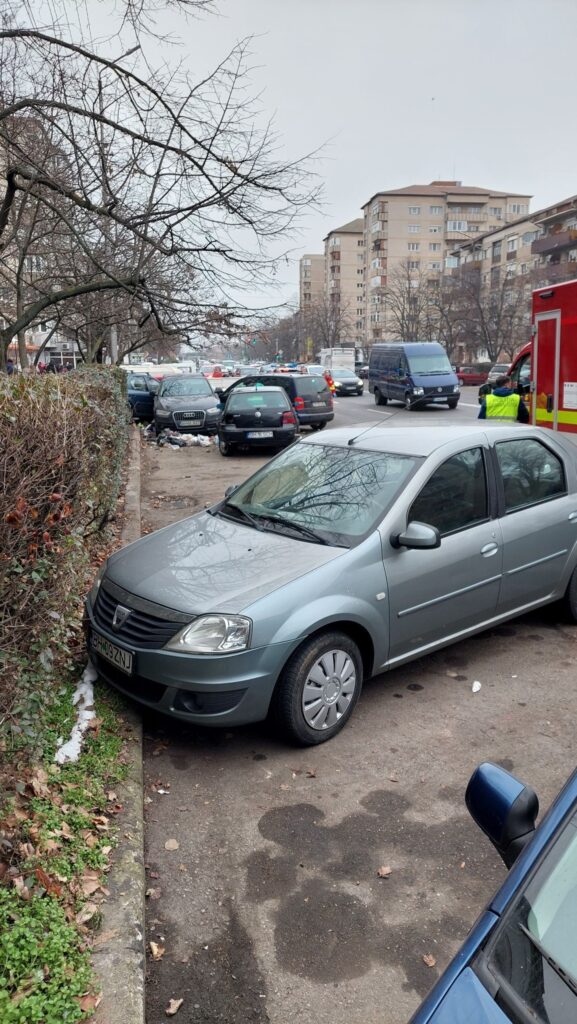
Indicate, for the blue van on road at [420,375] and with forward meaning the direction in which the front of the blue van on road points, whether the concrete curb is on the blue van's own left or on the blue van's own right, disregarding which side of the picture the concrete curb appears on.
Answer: on the blue van's own right

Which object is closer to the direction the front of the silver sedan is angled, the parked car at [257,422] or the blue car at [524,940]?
the blue car

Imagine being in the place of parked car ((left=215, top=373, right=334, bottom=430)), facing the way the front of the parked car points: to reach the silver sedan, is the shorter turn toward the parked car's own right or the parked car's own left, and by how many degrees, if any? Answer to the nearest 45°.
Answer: approximately 135° to the parked car's own left

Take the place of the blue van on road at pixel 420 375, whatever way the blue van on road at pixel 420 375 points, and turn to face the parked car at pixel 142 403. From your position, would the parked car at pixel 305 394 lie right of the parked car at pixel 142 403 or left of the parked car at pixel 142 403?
left

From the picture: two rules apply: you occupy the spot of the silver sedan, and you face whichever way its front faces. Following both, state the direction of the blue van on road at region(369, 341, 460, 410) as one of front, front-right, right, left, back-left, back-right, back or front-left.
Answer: back-right

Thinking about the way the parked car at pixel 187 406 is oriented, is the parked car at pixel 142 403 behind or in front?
behind

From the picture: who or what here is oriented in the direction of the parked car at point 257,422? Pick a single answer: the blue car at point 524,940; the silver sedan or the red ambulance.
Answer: the red ambulance

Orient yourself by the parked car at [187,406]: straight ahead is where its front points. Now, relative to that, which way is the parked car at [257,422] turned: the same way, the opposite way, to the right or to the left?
the opposite way

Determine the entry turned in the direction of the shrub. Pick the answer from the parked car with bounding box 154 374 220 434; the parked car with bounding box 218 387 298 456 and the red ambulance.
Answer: the parked car with bounding box 154 374 220 434

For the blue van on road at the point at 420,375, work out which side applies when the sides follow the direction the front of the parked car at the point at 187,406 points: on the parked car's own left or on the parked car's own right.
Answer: on the parked car's own left

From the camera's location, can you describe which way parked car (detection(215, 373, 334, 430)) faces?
facing away from the viewer and to the left of the viewer
